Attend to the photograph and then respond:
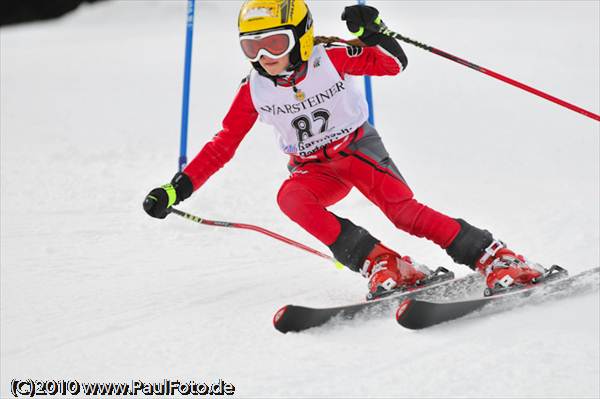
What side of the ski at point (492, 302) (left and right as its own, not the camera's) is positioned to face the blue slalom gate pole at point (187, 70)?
right

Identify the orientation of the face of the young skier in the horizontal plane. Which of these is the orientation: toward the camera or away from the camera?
toward the camera
